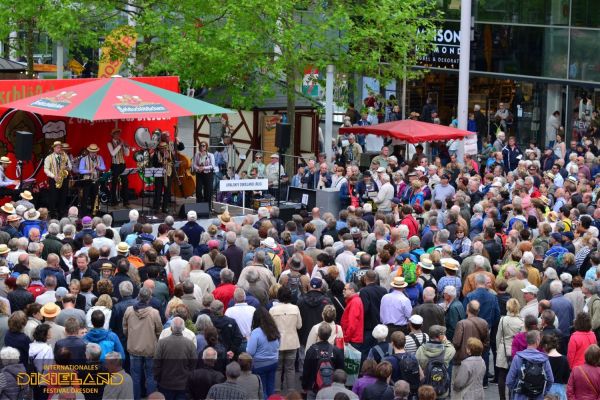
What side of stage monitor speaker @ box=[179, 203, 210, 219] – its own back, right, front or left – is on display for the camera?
back

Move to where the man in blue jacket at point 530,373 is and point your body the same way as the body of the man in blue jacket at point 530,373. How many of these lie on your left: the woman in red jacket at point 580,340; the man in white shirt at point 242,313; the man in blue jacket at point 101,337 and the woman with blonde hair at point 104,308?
3

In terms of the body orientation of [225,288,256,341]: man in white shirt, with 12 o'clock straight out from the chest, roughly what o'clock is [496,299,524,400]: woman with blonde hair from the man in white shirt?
The woman with blonde hair is roughly at 3 o'clock from the man in white shirt.

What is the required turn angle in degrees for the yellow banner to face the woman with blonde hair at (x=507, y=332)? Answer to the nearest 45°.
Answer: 0° — it already faces them

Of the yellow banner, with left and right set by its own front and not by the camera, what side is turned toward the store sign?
left

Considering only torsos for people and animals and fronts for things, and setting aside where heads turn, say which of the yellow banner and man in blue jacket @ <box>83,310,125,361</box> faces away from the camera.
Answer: the man in blue jacket

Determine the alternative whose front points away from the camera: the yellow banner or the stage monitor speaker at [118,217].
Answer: the stage monitor speaker

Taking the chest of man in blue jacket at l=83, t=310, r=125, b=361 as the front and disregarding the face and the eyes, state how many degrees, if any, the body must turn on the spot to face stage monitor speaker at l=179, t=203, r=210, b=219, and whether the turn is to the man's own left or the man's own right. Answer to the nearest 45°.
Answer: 0° — they already face it

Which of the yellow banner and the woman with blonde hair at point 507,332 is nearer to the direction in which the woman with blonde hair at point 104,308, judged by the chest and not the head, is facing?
the yellow banner

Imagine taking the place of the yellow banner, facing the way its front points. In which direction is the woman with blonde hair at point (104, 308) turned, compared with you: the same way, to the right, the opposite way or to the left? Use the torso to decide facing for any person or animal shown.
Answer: the opposite way

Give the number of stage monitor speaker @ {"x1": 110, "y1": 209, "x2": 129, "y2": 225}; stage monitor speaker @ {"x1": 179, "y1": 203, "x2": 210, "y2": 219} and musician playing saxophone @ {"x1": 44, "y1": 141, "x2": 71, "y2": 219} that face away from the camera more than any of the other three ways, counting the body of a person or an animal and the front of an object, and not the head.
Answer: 2

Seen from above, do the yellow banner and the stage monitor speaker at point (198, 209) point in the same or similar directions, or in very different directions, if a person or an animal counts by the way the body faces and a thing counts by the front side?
very different directions

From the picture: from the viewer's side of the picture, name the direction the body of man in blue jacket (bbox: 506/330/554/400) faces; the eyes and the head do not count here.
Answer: away from the camera
